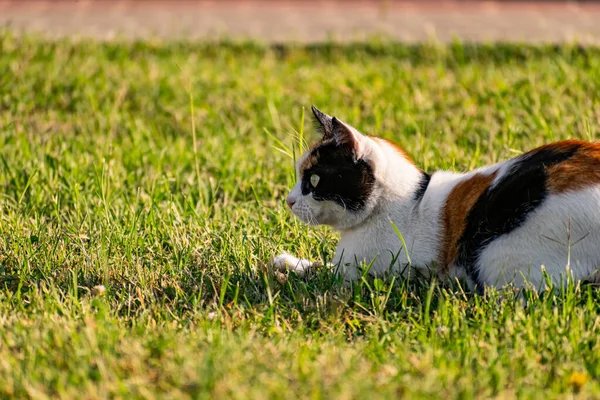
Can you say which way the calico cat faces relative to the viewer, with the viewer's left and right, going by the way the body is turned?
facing to the left of the viewer
